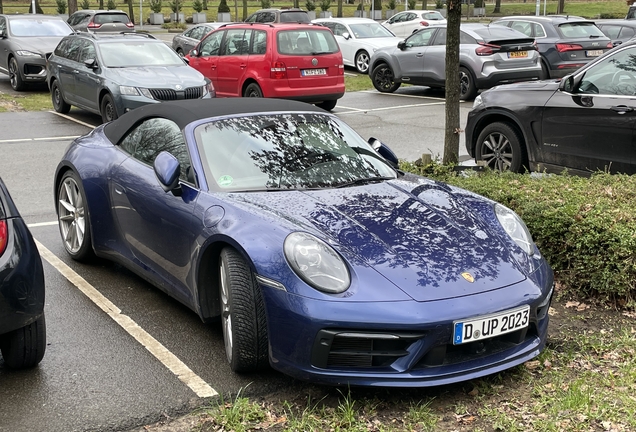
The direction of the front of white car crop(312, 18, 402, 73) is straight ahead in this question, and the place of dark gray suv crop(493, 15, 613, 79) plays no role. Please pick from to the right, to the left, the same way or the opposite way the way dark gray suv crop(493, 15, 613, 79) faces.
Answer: the opposite way

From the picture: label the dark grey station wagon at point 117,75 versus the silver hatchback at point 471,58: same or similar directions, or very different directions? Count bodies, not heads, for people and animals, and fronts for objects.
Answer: very different directions

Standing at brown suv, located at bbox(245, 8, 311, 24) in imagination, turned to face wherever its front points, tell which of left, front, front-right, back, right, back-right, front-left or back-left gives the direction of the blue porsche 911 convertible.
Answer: back-left

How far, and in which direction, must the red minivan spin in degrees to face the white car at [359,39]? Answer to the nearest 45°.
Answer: approximately 45° to its right

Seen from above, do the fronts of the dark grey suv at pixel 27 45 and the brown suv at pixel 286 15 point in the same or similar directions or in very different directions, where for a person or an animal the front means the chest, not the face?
very different directions

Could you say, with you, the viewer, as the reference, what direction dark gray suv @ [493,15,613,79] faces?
facing away from the viewer and to the left of the viewer

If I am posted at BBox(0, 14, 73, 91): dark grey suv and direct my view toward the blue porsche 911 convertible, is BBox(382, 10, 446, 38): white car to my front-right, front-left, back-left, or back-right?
back-left

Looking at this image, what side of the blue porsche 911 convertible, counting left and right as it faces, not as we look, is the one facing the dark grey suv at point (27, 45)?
back

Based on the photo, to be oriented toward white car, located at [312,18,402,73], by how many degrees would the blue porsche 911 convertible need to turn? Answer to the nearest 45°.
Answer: approximately 135° to its left

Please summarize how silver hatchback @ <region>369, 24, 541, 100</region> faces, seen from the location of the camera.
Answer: facing away from the viewer and to the left of the viewer
